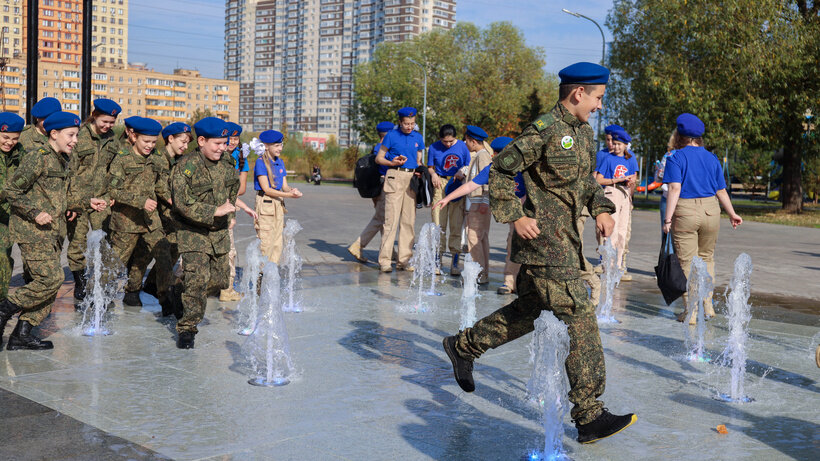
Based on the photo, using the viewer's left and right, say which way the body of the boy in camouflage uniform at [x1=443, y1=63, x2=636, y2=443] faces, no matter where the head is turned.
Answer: facing to the right of the viewer

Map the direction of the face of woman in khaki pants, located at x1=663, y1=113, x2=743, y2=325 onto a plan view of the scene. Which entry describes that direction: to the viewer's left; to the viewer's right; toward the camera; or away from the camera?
away from the camera

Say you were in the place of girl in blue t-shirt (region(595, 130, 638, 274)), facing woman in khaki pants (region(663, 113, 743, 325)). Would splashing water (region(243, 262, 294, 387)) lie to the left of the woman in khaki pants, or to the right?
right

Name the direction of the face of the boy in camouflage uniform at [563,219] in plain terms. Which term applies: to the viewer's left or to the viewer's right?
to the viewer's right

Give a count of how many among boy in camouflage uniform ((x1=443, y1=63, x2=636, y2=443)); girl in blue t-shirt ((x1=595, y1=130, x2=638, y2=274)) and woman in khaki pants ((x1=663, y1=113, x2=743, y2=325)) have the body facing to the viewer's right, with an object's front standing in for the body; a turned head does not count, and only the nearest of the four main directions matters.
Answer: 1

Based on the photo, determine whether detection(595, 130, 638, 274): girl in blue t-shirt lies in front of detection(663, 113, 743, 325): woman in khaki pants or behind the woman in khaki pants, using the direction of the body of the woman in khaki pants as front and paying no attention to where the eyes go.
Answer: in front

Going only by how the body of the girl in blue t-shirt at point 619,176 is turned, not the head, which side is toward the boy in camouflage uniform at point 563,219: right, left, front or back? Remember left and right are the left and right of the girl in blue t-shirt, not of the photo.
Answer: front

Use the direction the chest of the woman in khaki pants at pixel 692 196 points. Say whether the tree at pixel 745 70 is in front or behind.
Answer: in front

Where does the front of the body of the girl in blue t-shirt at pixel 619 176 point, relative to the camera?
toward the camera

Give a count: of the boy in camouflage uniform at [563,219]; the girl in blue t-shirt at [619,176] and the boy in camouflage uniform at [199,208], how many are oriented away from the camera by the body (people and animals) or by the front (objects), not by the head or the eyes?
0

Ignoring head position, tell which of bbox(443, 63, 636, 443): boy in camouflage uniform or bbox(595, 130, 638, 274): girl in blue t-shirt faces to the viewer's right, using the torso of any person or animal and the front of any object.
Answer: the boy in camouflage uniform

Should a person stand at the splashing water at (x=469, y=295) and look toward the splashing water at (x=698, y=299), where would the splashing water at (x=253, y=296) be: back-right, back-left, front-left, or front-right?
back-right

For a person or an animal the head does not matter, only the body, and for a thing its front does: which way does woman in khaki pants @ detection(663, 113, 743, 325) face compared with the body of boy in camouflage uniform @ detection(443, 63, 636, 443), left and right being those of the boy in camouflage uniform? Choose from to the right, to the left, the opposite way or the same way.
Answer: to the left

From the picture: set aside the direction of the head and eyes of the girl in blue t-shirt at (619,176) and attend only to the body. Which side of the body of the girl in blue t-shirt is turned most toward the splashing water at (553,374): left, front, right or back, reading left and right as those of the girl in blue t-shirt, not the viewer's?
front

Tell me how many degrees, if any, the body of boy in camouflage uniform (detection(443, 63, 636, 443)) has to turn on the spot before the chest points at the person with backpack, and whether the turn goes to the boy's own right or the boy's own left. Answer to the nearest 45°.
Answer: approximately 90° to the boy's own left

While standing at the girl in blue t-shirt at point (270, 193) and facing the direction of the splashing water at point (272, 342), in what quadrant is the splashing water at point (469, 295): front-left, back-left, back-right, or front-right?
front-left

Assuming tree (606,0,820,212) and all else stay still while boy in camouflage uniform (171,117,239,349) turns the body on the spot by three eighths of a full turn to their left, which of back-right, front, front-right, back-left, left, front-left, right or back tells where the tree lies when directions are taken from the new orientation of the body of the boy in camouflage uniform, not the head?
front-right

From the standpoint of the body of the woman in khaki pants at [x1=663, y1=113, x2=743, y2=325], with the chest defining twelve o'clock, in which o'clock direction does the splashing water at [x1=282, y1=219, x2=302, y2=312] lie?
The splashing water is roughly at 9 o'clock from the woman in khaki pants.

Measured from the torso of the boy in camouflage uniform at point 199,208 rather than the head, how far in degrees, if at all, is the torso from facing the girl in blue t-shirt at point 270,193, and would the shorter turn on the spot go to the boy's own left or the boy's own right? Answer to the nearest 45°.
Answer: approximately 135° to the boy's own left

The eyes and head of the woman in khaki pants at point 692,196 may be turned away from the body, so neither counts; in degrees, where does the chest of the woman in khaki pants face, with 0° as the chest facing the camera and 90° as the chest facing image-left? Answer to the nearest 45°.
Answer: approximately 180°

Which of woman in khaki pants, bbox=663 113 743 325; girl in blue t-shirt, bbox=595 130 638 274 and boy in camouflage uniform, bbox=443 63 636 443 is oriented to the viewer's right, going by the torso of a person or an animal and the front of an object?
the boy in camouflage uniform
